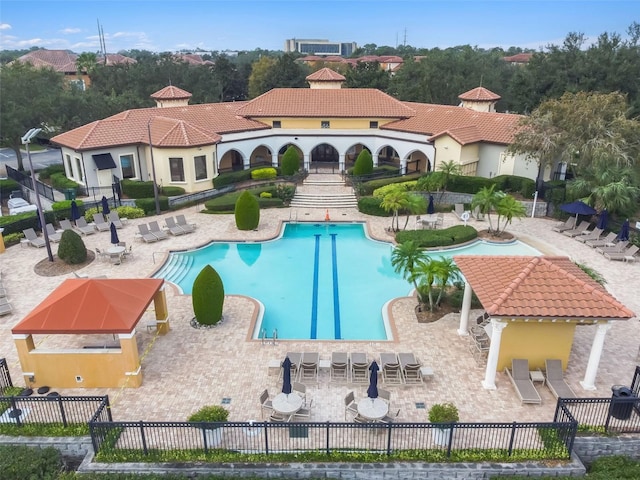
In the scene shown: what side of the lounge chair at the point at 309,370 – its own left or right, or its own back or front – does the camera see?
back

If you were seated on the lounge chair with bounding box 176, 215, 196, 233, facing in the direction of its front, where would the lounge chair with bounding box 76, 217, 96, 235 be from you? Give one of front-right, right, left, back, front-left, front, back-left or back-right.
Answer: back-right

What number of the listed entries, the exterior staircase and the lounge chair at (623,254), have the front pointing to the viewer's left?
1

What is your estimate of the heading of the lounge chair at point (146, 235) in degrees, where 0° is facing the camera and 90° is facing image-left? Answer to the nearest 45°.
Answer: approximately 315°

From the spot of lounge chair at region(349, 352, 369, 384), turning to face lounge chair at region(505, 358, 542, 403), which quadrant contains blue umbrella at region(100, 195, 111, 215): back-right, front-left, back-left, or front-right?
back-left

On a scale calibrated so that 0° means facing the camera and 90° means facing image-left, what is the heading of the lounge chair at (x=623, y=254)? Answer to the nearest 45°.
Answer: approximately 90°

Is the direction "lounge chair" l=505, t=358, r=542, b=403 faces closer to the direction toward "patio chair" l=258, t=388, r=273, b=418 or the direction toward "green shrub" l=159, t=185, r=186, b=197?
the patio chair
